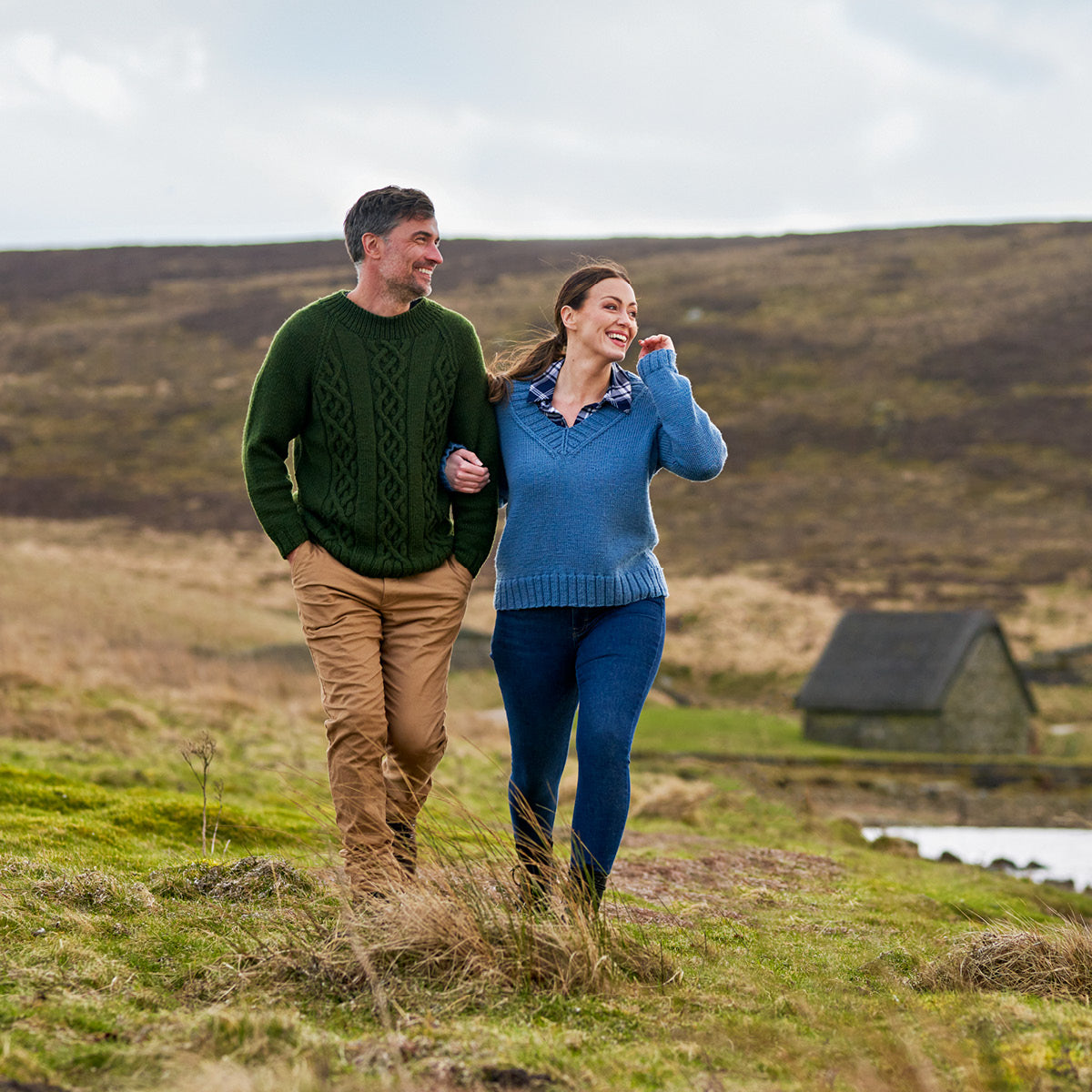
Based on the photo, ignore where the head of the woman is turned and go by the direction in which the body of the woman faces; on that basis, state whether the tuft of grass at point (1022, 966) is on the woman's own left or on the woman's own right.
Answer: on the woman's own left

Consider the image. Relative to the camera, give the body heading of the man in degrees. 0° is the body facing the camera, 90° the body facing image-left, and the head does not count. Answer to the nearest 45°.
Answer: approximately 0°

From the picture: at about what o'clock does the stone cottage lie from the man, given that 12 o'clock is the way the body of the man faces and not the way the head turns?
The stone cottage is roughly at 7 o'clock from the man.

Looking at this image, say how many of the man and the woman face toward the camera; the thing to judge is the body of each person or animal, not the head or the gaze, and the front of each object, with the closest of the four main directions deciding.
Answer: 2

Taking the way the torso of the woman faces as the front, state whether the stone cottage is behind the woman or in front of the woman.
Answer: behind

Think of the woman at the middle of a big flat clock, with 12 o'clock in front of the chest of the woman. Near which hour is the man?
The man is roughly at 3 o'clock from the woman.

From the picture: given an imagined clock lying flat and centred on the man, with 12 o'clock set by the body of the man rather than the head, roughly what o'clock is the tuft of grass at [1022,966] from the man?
The tuft of grass is roughly at 10 o'clock from the man.

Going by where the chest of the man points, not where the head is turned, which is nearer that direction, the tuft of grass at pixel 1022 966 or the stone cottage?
the tuft of grass

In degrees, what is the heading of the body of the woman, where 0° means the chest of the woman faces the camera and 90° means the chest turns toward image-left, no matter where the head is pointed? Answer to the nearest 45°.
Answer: approximately 0°
